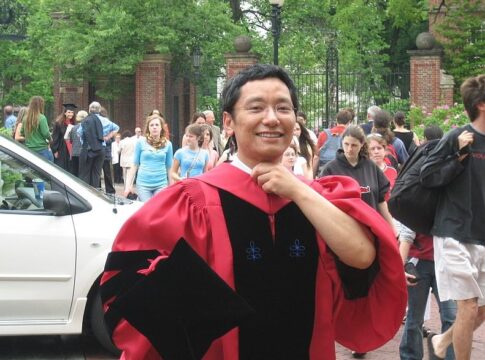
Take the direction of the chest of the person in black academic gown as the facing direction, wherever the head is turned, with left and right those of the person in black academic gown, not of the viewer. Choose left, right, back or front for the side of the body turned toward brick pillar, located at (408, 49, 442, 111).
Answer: left

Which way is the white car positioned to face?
to the viewer's right

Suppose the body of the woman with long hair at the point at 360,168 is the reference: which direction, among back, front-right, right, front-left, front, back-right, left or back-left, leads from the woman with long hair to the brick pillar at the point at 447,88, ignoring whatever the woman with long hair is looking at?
back

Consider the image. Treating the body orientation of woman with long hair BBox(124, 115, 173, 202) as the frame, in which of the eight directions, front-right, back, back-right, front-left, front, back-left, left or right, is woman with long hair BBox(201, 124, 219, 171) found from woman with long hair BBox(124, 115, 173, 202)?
back-left

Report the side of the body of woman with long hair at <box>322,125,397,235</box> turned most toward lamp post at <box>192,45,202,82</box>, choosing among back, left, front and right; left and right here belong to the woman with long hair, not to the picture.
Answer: back

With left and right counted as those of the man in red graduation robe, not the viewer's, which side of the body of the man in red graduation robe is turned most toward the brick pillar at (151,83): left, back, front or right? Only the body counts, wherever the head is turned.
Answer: back

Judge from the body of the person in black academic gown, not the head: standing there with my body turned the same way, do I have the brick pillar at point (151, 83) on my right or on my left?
on my left

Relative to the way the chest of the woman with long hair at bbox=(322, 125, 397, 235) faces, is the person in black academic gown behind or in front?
behind

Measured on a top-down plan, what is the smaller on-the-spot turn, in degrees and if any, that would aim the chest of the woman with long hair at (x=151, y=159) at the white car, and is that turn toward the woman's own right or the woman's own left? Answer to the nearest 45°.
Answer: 0° — they already face it

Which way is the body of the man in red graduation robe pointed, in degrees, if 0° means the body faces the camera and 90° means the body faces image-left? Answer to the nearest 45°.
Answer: approximately 0°

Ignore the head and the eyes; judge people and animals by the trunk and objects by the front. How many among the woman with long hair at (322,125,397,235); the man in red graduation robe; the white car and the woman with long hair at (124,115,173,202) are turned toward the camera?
3

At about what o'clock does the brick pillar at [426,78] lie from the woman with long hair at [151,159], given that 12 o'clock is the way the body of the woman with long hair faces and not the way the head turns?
The brick pillar is roughly at 7 o'clock from the woman with long hair.
